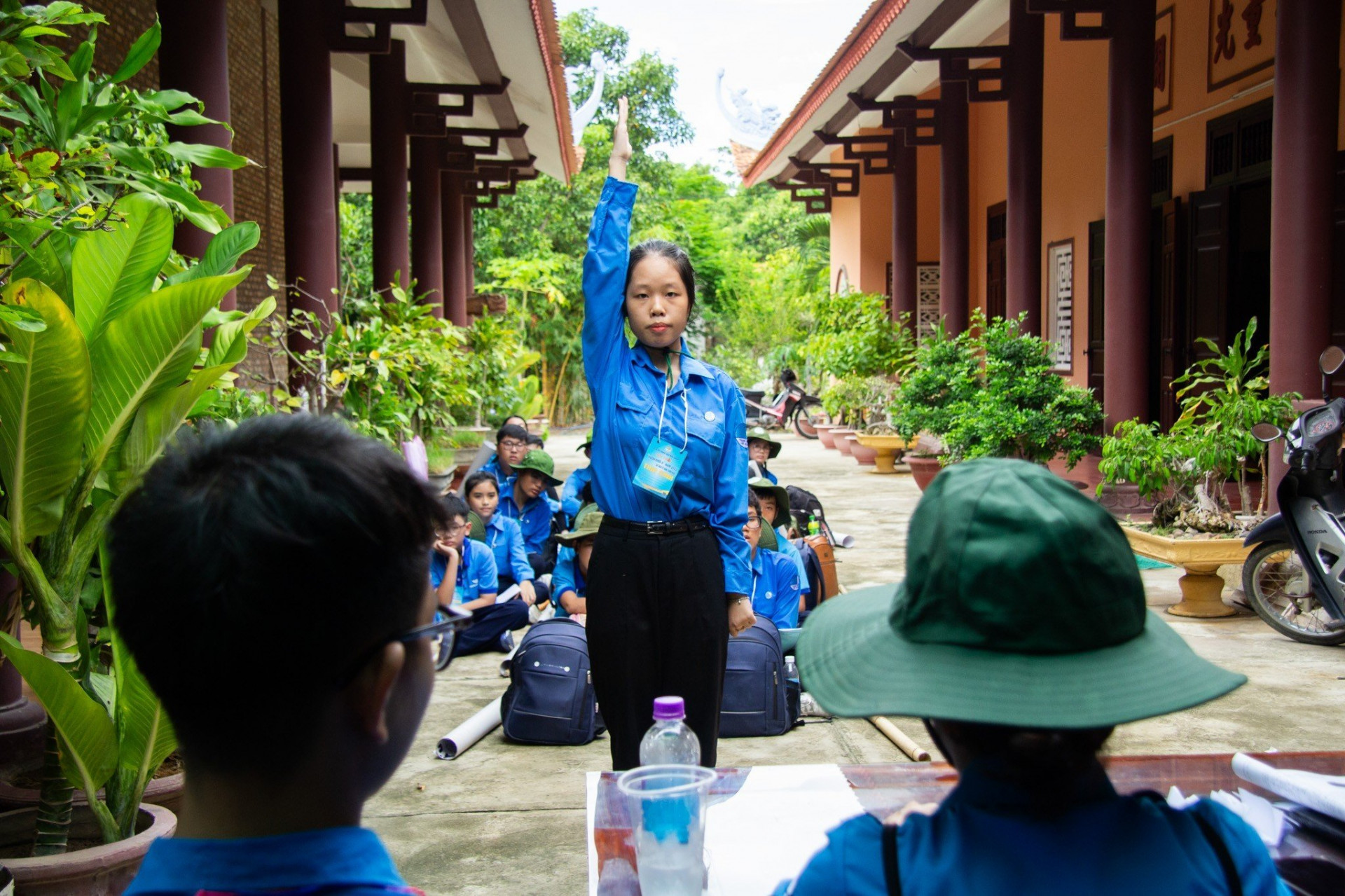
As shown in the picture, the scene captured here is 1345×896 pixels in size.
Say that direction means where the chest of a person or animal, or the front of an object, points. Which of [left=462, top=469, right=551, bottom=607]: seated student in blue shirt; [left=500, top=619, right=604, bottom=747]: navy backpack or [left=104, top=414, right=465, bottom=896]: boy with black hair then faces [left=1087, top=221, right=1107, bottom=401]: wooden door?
the boy with black hair

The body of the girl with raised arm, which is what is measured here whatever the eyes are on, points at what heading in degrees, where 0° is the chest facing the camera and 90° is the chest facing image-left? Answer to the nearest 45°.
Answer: approximately 0°

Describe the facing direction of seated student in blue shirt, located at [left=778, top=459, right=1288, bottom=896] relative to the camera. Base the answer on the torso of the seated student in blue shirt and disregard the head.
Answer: away from the camera

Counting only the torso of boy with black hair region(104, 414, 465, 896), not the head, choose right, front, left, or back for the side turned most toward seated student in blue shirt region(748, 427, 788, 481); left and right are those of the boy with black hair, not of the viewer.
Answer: front

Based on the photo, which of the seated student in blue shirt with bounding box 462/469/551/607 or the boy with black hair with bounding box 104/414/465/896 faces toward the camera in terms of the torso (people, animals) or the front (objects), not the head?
the seated student in blue shirt

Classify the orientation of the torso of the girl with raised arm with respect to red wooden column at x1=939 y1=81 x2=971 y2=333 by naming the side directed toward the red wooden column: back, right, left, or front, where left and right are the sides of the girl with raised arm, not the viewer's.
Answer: back

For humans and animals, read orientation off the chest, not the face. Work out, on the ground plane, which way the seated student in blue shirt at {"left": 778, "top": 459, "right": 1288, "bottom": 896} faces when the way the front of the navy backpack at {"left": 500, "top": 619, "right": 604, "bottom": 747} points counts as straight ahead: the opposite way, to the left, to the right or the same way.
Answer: the opposite way

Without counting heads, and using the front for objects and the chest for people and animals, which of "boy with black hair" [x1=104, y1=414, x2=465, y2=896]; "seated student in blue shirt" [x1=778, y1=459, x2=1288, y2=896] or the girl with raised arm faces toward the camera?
the girl with raised arm

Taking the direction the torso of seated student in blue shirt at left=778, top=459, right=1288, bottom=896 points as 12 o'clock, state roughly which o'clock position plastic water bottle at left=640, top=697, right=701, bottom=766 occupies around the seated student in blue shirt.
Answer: The plastic water bottle is roughly at 11 o'clock from the seated student in blue shirt.

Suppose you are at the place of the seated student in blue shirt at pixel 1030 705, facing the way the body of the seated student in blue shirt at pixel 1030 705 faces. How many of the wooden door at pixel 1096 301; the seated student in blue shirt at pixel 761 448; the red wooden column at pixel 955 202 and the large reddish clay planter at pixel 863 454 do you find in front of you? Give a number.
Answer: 4

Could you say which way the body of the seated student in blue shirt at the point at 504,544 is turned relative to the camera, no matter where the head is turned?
toward the camera

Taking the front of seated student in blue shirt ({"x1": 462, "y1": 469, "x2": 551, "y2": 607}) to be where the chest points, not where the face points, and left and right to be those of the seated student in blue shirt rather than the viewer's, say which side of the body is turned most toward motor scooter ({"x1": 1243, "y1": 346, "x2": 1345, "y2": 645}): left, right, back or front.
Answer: left

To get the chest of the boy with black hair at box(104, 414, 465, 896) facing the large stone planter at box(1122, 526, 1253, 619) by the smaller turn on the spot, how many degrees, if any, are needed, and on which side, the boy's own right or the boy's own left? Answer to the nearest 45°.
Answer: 0° — they already face it

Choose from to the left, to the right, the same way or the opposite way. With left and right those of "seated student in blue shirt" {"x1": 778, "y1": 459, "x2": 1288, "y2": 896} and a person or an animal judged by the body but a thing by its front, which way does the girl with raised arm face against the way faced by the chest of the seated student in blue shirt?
the opposite way

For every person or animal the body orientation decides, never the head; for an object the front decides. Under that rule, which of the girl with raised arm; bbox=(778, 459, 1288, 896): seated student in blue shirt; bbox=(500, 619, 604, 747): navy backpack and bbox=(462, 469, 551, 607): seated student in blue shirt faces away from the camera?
bbox=(778, 459, 1288, 896): seated student in blue shirt
